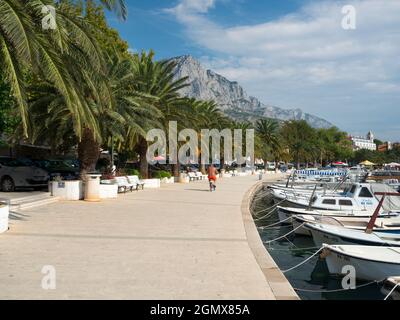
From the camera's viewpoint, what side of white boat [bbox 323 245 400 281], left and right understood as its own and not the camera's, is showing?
left

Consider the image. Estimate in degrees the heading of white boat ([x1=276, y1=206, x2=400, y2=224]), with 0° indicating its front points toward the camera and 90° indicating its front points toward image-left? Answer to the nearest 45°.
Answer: approximately 90°

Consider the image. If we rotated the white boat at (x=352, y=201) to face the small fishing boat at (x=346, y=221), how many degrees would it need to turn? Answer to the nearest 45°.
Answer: approximately 90° to its left

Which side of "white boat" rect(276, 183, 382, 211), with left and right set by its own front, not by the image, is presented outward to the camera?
left

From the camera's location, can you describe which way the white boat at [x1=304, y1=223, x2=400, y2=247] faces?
facing to the left of the viewer
